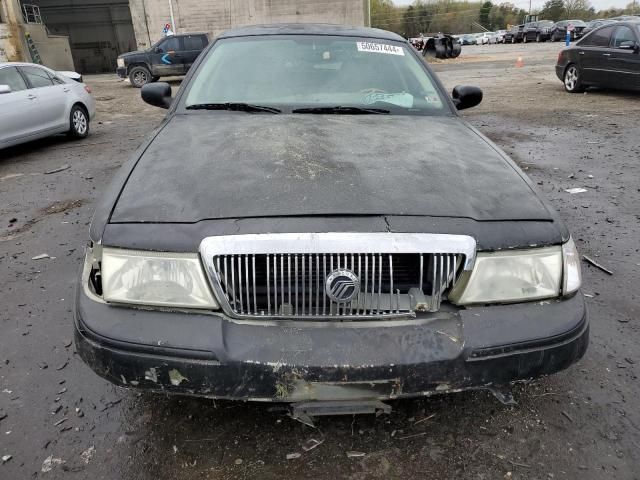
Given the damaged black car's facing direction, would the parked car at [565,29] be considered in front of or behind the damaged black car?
behind

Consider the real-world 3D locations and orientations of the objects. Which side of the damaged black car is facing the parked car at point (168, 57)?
back

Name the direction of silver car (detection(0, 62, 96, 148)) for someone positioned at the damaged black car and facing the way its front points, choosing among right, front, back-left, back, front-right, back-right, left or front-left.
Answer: back-right

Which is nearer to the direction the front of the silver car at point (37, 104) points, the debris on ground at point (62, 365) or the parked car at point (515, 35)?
the debris on ground

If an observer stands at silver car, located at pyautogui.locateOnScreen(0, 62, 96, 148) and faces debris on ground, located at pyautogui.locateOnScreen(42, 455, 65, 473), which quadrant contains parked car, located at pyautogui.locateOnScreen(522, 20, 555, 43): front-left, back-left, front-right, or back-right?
back-left

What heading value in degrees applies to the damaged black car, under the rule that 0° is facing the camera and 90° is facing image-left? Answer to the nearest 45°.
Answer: approximately 0°
